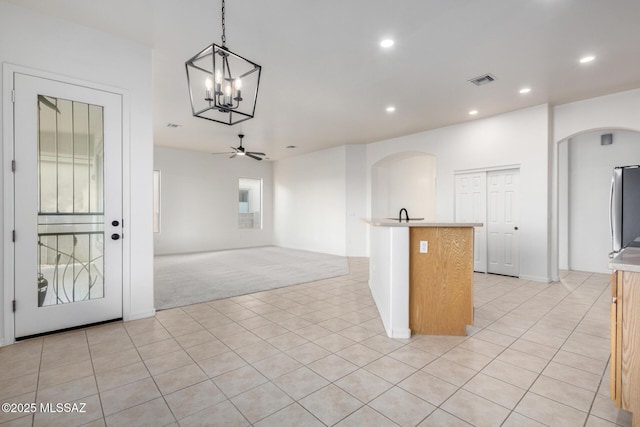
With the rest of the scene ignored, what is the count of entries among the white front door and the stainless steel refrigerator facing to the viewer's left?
1

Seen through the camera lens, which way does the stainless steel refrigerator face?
facing to the left of the viewer

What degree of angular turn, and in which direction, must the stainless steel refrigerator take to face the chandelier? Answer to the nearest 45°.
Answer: approximately 45° to its left

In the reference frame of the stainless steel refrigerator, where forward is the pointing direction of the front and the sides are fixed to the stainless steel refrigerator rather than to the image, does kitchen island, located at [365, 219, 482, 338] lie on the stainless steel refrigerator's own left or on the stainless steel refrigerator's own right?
on the stainless steel refrigerator's own left

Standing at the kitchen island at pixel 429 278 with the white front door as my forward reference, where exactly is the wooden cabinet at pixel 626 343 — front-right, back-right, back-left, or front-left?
back-left

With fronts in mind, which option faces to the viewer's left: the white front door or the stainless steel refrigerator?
the stainless steel refrigerator

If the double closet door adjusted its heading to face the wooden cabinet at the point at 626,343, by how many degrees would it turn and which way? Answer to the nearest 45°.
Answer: approximately 45° to its left

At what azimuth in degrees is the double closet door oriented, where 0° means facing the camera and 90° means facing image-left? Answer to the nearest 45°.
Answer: approximately 45°

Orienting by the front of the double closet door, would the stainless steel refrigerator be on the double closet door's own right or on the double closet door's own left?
on the double closet door's own left
